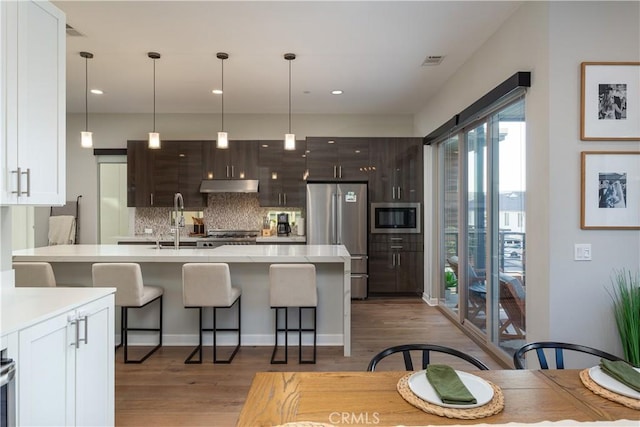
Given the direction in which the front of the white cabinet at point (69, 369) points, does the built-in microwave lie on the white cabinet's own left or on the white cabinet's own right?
on the white cabinet's own left

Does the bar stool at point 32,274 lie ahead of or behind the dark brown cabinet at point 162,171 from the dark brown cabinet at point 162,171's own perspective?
ahead

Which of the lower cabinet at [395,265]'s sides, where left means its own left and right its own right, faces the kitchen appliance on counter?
right

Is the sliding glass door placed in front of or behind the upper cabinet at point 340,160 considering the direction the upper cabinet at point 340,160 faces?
in front

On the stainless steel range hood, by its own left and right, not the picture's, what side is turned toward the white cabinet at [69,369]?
front

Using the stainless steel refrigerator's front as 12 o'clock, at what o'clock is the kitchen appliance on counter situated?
The kitchen appliance on counter is roughly at 4 o'clock from the stainless steel refrigerator.

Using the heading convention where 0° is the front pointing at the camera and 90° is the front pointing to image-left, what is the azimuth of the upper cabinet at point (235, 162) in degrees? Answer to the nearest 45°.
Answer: approximately 0°

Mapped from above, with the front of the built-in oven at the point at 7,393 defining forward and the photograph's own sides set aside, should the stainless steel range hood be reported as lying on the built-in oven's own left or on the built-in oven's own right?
on the built-in oven's own left

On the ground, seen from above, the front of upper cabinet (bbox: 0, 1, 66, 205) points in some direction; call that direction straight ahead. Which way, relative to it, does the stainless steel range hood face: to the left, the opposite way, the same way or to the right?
to the right

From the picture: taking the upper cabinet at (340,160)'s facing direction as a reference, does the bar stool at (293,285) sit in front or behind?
in front

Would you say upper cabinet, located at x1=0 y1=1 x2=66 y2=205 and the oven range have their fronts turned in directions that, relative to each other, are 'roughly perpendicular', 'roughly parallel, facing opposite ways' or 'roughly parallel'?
roughly perpendicular
